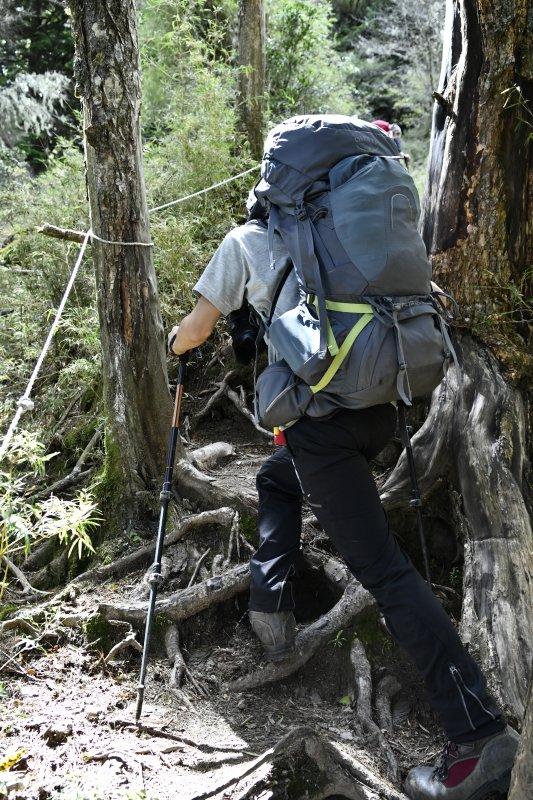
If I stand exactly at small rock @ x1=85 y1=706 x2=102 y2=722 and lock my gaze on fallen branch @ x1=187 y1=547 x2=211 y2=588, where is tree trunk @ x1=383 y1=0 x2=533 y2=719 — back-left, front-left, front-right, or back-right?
front-right

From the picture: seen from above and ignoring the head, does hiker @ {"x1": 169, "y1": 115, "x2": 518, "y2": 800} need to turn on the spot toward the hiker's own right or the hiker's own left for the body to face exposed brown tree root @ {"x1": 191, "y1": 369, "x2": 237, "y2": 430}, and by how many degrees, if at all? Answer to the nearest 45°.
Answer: approximately 45° to the hiker's own right

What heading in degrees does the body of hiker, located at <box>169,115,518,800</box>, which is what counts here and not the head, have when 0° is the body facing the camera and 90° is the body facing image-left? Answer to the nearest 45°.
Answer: approximately 135°

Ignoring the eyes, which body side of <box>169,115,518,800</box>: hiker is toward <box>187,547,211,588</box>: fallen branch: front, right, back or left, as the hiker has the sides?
front

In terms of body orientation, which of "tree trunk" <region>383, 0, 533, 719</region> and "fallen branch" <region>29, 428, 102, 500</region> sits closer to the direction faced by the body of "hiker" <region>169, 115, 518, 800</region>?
the fallen branch

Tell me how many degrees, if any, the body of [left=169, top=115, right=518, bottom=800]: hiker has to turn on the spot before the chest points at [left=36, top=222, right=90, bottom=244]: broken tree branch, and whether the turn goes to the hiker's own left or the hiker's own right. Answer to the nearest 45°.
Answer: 0° — they already face it
